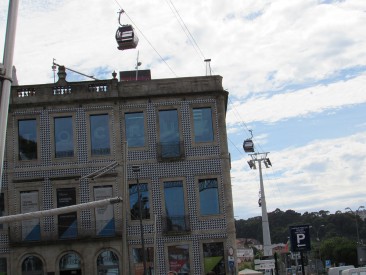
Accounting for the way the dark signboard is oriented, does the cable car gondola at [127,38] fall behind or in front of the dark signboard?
behind

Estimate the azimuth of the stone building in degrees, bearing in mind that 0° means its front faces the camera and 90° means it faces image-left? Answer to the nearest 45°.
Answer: approximately 0°

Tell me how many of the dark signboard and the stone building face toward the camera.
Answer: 2

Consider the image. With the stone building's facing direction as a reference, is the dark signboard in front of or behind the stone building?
in front

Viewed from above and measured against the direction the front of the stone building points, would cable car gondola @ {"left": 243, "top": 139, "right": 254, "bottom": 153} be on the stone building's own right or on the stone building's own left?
on the stone building's own left

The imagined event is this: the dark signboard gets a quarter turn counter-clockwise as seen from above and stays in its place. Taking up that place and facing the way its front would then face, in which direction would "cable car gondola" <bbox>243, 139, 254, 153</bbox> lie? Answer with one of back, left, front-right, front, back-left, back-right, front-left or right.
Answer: left

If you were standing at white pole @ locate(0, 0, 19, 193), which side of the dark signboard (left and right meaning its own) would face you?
front

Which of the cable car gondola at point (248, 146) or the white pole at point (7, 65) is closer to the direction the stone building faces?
the white pole
